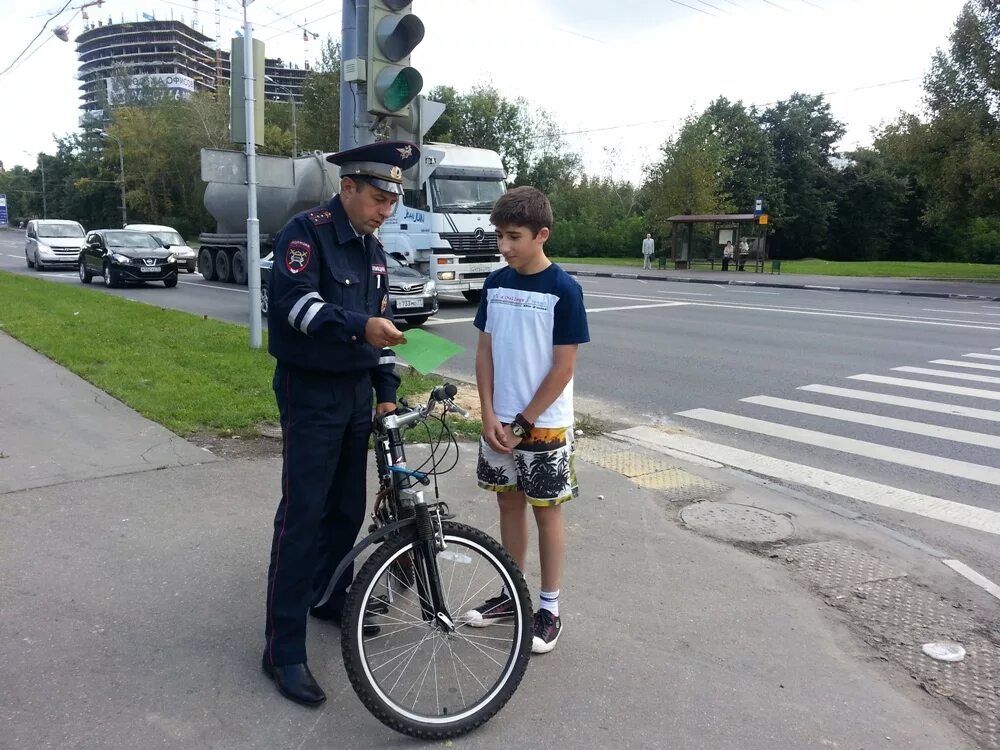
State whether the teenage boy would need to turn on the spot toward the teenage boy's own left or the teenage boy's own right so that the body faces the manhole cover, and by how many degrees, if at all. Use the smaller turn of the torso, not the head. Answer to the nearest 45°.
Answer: approximately 180°

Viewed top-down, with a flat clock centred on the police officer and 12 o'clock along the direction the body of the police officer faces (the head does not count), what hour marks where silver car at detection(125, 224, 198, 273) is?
The silver car is roughly at 7 o'clock from the police officer.

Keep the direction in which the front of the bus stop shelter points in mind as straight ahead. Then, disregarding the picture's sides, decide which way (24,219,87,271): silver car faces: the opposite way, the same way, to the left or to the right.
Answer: to the left

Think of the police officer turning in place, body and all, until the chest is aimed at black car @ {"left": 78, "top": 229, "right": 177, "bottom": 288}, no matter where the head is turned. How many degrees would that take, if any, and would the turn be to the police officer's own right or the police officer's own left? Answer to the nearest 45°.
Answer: approximately 135° to the police officer's own left

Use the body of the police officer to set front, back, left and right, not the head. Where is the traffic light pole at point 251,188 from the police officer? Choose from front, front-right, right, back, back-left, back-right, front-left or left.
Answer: back-left

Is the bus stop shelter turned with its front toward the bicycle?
yes

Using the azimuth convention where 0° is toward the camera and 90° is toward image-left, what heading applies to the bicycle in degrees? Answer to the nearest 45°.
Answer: approximately 315°

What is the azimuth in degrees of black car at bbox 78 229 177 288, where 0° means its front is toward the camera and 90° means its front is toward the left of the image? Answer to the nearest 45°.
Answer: approximately 315°
